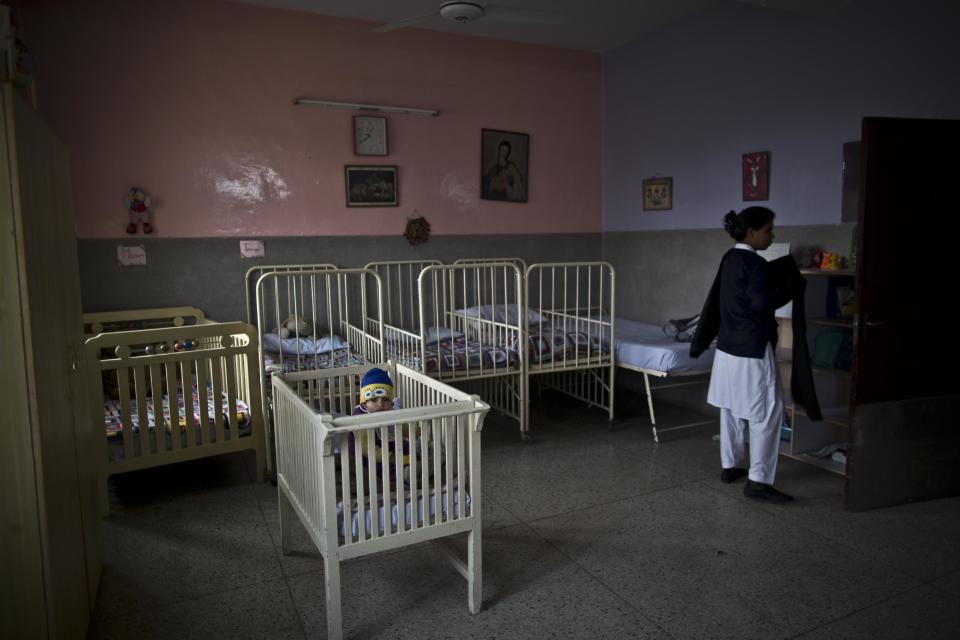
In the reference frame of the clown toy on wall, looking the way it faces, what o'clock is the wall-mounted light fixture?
The wall-mounted light fixture is roughly at 9 o'clock from the clown toy on wall.

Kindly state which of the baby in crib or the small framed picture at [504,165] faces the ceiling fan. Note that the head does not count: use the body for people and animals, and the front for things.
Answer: the small framed picture

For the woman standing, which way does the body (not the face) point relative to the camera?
to the viewer's right

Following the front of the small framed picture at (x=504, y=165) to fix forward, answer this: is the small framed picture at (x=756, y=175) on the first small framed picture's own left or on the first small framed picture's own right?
on the first small framed picture's own left

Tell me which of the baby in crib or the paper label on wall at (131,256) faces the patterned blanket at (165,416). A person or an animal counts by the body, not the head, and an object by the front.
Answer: the paper label on wall

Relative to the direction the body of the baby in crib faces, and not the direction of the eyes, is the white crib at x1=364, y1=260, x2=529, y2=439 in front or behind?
behind

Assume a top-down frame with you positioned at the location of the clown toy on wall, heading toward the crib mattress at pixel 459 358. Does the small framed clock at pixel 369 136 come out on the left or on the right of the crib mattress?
left

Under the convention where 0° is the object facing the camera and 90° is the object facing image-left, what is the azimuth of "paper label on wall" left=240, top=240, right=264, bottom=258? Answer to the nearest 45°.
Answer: approximately 0°
